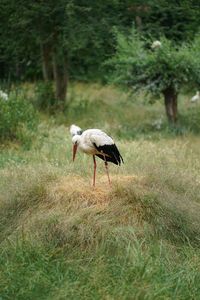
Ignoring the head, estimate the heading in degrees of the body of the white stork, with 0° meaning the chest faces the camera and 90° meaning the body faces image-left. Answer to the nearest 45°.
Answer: approximately 90°

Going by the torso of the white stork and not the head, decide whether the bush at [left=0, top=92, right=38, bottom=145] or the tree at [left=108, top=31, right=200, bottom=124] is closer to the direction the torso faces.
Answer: the bush

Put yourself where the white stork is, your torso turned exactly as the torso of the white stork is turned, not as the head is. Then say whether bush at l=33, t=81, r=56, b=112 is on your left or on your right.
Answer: on your right

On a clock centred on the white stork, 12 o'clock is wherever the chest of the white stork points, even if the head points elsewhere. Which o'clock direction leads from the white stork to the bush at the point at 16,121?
The bush is roughly at 2 o'clock from the white stork.

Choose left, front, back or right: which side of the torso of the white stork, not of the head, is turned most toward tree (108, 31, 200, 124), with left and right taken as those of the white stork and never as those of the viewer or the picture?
right
